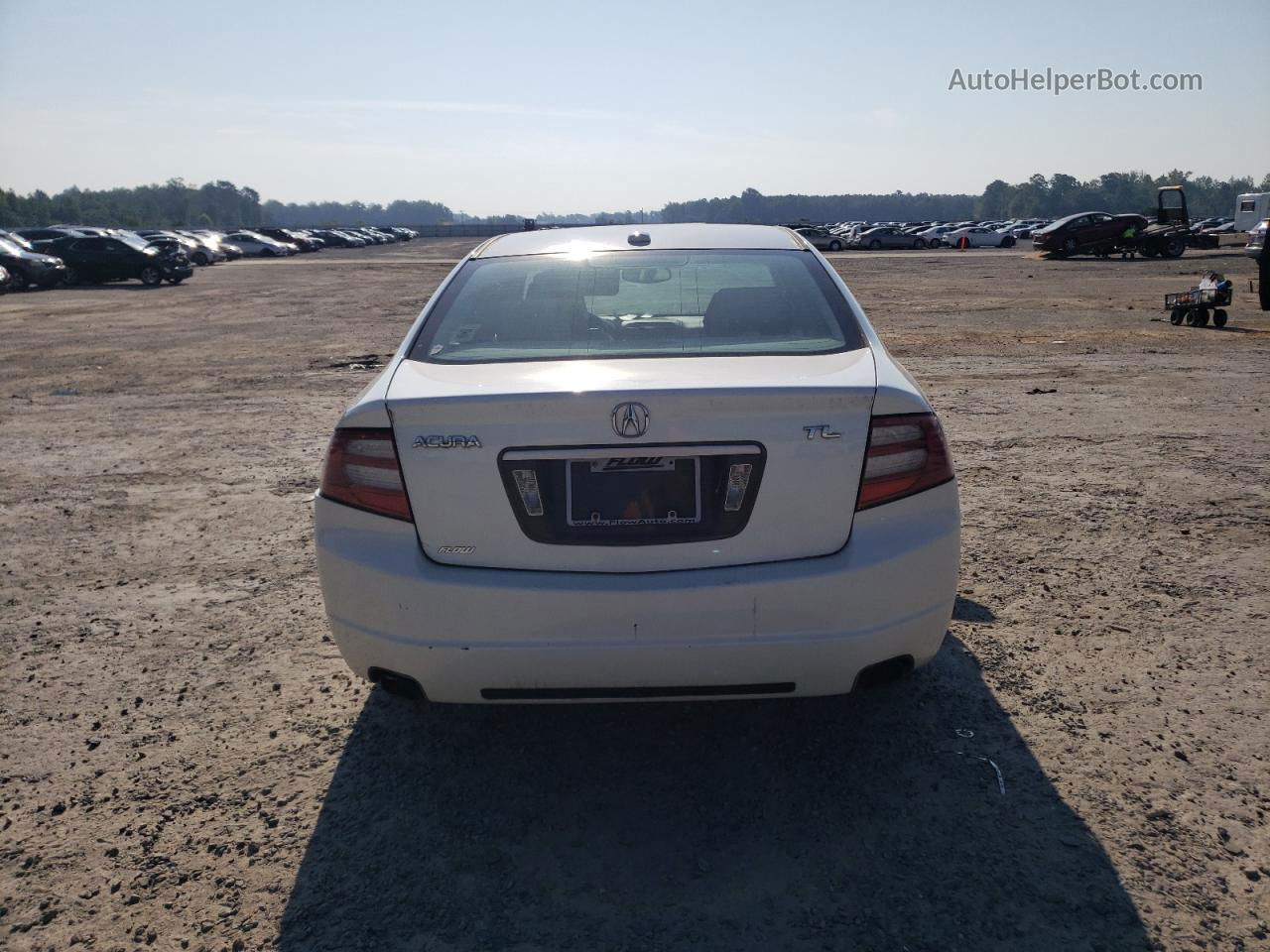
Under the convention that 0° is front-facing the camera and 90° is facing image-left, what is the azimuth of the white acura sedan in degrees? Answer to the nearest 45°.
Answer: approximately 180°

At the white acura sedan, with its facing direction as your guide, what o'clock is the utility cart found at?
The utility cart is roughly at 1 o'clock from the white acura sedan.
